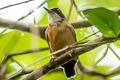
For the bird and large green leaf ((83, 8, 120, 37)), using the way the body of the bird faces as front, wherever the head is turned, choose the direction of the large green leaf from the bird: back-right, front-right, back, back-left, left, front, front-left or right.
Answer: front-left

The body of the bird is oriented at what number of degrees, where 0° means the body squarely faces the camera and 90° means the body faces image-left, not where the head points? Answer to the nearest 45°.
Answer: approximately 45°
